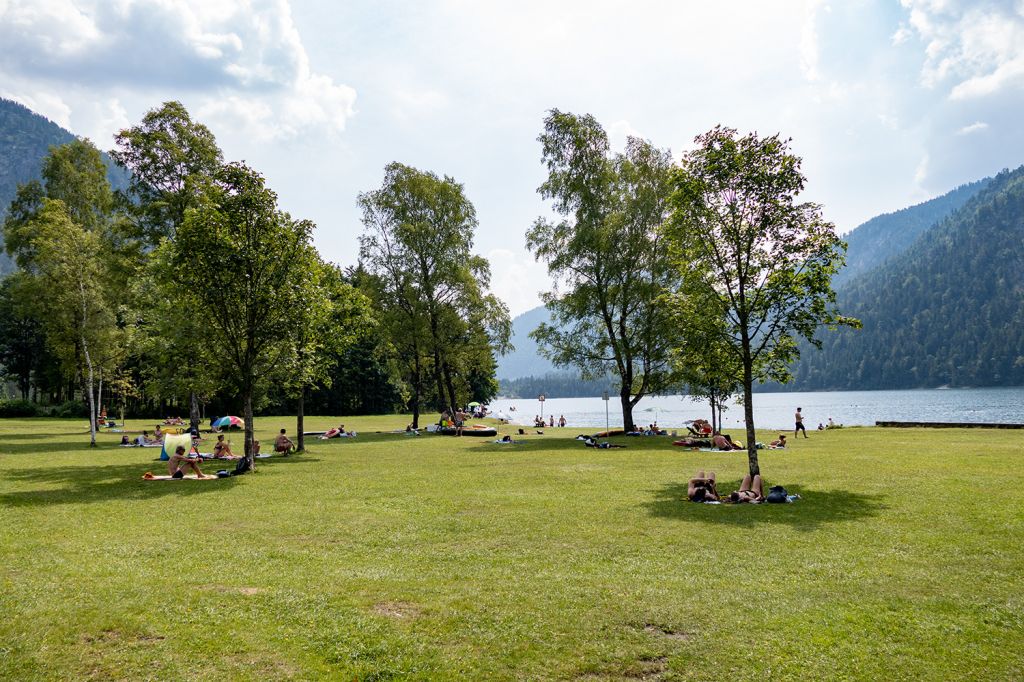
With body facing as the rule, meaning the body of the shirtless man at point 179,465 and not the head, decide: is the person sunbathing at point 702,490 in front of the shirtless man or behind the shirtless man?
in front

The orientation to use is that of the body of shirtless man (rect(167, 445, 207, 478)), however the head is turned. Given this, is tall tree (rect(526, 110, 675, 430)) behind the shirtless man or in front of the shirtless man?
in front

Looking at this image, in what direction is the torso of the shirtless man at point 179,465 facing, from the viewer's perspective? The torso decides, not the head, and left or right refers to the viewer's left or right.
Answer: facing to the right of the viewer

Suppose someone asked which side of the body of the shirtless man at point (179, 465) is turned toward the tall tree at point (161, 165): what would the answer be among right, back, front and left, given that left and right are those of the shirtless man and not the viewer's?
left

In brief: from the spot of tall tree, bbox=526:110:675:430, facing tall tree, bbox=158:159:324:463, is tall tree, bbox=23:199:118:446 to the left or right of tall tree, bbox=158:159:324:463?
right

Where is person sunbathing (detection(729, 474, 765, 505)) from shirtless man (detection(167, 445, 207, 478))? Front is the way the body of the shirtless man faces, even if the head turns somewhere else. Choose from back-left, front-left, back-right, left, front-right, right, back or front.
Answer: front-right

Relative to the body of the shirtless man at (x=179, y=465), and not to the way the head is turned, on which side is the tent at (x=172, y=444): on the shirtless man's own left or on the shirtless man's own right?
on the shirtless man's own left
